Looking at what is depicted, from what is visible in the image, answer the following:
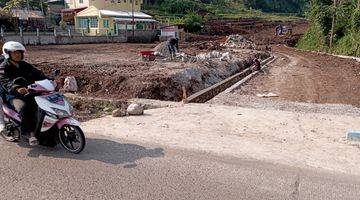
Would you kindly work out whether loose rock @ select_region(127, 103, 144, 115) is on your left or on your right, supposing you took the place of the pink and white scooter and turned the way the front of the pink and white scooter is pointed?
on your left

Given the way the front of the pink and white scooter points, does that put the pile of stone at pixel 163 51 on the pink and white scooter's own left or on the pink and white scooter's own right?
on the pink and white scooter's own left

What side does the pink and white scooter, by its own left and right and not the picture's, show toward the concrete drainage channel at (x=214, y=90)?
left

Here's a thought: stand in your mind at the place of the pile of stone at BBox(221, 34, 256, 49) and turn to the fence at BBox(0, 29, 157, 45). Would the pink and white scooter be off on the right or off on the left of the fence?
left

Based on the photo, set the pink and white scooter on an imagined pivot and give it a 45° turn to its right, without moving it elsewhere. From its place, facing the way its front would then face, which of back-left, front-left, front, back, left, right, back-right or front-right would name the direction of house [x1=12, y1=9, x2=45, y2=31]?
back

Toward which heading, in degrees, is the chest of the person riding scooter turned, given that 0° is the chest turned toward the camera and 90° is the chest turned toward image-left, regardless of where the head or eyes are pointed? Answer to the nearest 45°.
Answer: approximately 315°

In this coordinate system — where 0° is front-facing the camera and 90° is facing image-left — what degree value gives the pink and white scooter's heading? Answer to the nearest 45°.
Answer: approximately 315°

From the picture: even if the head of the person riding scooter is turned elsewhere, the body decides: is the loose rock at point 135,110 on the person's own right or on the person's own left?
on the person's own left

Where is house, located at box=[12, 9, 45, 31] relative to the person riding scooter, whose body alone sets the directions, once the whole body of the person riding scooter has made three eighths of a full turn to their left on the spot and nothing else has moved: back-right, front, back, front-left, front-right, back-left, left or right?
front
